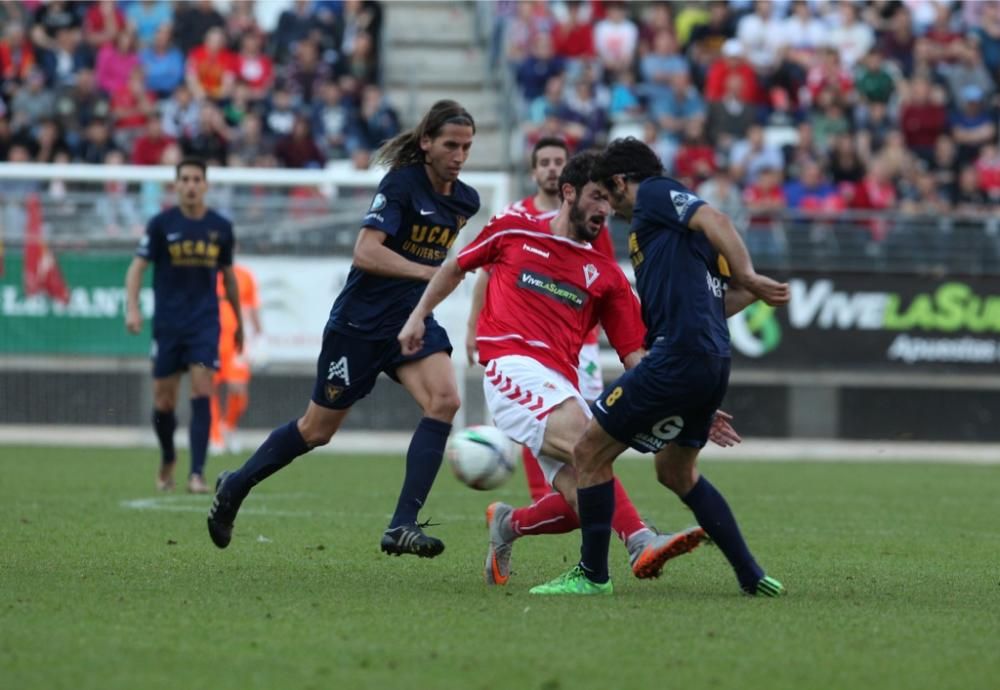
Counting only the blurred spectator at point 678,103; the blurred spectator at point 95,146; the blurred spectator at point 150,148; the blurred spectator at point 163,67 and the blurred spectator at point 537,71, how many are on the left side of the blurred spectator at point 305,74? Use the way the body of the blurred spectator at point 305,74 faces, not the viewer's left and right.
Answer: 2

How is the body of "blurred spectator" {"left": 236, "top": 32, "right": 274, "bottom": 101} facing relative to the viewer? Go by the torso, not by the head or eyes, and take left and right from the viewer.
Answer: facing the viewer

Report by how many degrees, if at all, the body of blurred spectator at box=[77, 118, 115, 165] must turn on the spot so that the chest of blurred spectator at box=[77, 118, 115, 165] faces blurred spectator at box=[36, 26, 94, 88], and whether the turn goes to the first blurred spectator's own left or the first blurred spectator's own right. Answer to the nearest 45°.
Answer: approximately 180°

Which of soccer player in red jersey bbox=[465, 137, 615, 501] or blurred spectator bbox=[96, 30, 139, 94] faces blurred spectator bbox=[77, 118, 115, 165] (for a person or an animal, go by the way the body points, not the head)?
blurred spectator bbox=[96, 30, 139, 94]

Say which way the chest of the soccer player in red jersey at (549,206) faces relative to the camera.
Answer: toward the camera

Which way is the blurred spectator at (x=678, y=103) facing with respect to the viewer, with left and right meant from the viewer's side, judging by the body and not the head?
facing the viewer

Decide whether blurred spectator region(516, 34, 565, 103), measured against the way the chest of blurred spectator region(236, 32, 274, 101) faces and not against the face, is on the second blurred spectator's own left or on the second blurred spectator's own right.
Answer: on the second blurred spectator's own left

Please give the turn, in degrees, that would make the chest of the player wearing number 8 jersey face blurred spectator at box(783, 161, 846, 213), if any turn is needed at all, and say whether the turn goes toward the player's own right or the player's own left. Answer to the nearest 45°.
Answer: approximately 90° to the player's own right

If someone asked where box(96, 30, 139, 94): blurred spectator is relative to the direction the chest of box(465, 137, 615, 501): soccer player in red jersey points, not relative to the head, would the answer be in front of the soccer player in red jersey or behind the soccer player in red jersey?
behind

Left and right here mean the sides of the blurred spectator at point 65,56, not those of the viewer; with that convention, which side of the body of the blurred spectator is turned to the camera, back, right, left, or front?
front

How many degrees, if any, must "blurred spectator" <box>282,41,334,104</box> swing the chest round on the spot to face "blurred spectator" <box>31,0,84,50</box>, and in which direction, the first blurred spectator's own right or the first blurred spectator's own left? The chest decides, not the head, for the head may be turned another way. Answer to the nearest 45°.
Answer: approximately 90° to the first blurred spectator's own right
